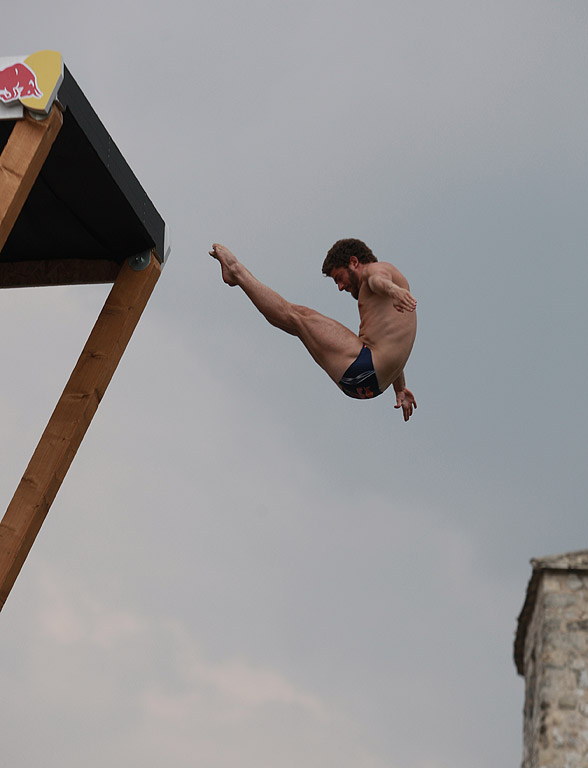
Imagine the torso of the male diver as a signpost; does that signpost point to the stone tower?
no

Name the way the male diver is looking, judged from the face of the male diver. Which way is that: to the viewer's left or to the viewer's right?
to the viewer's left

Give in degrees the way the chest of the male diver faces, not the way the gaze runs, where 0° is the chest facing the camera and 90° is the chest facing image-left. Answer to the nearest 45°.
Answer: approximately 90°
